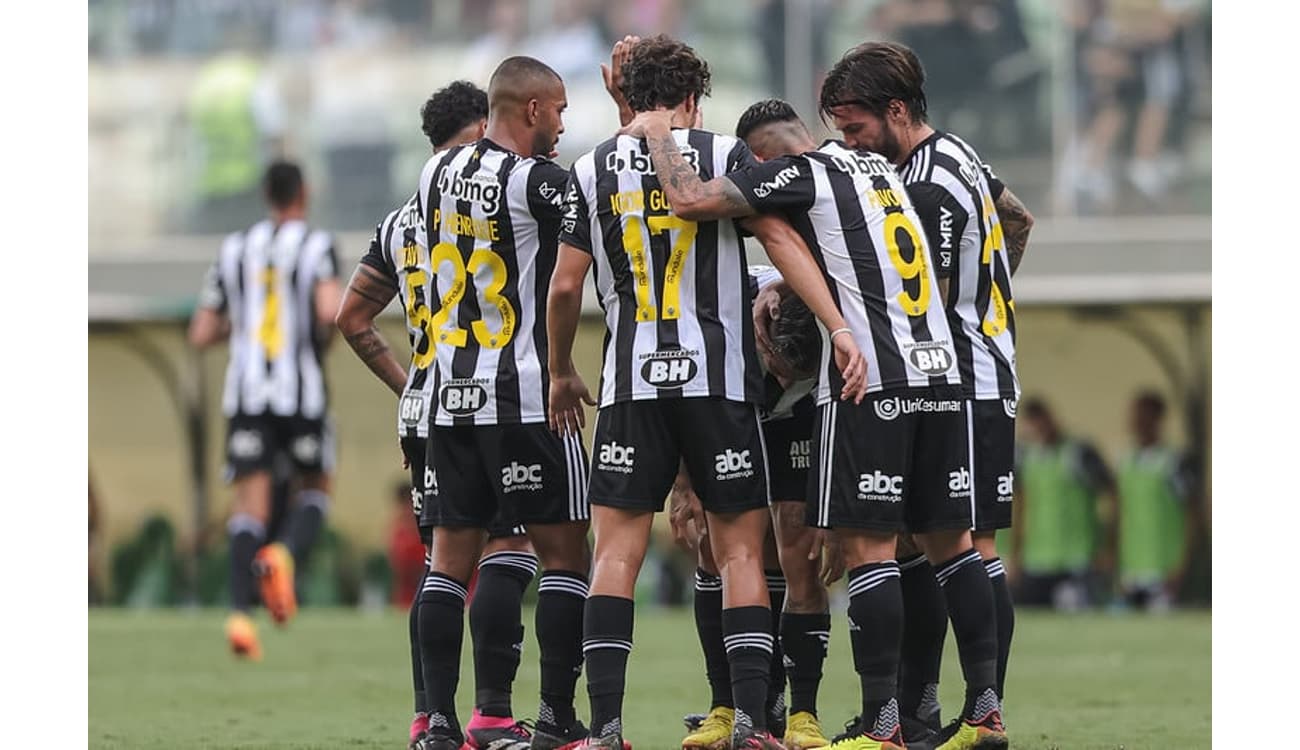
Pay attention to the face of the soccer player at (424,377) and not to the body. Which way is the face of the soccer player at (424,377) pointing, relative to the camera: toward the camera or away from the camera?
away from the camera

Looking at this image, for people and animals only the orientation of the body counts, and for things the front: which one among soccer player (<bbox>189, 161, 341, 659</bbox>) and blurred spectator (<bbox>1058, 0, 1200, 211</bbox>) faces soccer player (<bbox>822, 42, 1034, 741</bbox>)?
the blurred spectator

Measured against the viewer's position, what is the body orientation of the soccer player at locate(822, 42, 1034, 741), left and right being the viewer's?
facing away from the viewer and to the left of the viewer

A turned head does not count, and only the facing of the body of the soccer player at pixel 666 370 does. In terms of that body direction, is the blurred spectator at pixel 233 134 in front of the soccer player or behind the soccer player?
in front

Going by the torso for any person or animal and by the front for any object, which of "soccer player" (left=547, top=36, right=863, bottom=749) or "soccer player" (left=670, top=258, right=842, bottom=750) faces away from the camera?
"soccer player" (left=547, top=36, right=863, bottom=749)

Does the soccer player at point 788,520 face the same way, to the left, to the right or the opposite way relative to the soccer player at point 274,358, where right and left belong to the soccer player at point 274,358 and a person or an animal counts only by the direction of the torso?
the opposite way

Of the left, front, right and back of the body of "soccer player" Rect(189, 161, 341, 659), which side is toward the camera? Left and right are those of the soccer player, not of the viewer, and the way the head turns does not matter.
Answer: back

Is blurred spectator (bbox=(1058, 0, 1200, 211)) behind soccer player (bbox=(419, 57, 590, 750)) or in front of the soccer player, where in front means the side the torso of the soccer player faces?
in front

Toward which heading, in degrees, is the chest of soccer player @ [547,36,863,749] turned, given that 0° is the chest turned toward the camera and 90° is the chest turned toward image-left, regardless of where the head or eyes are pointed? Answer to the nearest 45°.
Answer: approximately 180°

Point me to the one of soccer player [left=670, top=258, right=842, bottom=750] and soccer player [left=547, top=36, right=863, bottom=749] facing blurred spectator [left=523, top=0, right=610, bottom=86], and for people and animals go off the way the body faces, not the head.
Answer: soccer player [left=547, top=36, right=863, bottom=749]

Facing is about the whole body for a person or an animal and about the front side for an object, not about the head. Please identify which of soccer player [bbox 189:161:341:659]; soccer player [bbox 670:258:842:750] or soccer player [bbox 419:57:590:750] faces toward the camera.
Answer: soccer player [bbox 670:258:842:750]

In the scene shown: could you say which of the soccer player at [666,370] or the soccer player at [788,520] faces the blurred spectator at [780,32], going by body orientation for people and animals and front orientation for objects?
the soccer player at [666,370]
